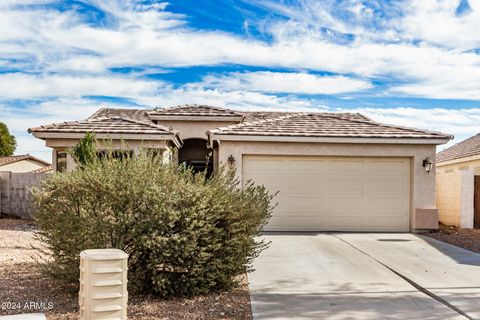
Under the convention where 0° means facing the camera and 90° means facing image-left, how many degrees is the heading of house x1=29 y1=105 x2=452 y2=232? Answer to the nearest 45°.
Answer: approximately 0°

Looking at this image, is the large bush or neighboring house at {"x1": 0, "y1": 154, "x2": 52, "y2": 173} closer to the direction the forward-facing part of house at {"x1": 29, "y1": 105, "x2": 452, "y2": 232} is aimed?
the large bush

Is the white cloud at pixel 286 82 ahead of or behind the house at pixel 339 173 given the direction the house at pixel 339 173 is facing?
behind

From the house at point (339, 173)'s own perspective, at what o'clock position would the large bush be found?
The large bush is roughly at 1 o'clock from the house.

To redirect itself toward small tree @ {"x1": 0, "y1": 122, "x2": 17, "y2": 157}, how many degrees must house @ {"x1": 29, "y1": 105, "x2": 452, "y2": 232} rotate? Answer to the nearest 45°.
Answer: approximately 135° to its right

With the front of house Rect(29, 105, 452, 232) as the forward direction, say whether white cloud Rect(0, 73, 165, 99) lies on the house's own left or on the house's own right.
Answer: on the house's own right
